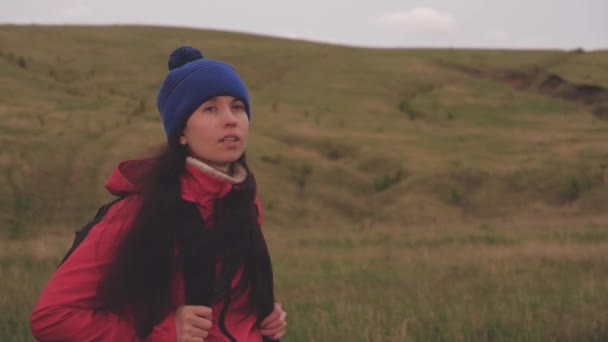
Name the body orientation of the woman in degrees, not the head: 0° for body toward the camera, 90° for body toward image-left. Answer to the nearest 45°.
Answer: approximately 315°

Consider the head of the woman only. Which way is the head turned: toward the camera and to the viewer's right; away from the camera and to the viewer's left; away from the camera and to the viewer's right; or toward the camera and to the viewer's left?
toward the camera and to the viewer's right
